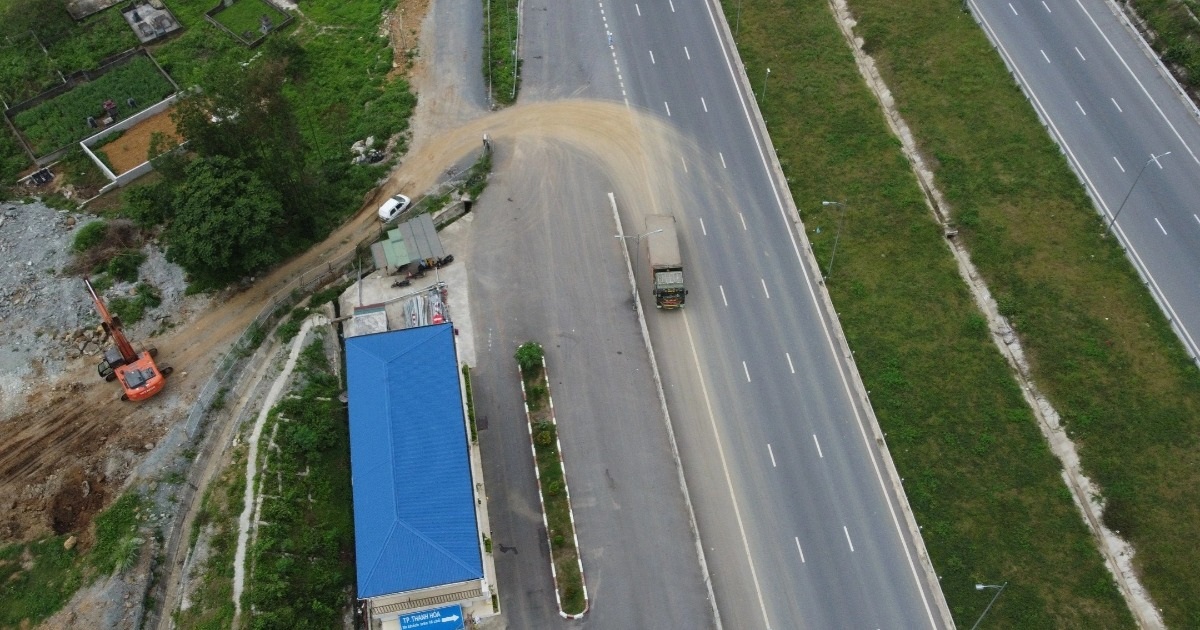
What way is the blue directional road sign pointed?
toward the camera

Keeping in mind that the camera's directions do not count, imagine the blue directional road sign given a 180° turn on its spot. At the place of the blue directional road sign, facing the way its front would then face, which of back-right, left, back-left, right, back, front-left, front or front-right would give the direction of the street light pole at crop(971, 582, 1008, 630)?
right
